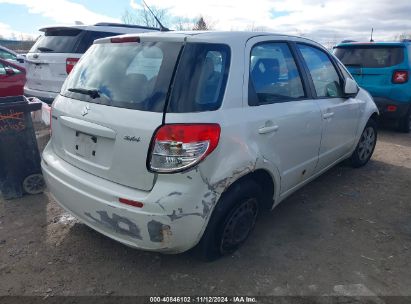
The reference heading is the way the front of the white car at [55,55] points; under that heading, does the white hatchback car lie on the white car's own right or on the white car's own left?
on the white car's own right

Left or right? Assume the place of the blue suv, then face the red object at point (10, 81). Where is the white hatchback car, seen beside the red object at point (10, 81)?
left

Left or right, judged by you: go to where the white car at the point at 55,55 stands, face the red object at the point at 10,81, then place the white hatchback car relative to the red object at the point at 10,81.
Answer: left

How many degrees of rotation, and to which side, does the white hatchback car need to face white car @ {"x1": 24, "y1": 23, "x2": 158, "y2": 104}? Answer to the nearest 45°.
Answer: approximately 90° to its left

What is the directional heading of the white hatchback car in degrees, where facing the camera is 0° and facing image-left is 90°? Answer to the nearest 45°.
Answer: approximately 225°

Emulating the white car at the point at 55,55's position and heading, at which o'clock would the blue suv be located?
The blue suv is roughly at 2 o'clock from the white car.

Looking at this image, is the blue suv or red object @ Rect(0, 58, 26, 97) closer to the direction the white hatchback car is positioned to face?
the blue suv

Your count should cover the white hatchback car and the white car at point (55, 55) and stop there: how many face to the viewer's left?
0

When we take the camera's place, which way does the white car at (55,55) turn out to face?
facing away from the viewer and to the right of the viewer

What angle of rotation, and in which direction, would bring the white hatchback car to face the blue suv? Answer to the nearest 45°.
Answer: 0° — it already faces it

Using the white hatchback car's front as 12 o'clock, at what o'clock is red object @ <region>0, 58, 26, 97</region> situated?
The red object is roughly at 9 o'clock from the white hatchback car.
